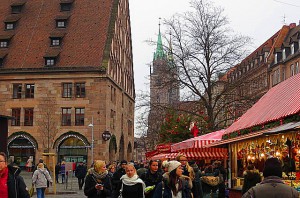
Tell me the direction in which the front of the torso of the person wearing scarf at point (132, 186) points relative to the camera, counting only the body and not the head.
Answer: toward the camera

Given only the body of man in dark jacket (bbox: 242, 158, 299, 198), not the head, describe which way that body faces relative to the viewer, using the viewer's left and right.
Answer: facing away from the viewer

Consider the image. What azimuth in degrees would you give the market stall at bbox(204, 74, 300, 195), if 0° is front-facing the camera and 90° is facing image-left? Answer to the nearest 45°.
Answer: approximately 45°

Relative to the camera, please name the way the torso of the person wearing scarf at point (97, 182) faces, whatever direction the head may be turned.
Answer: toward the camera

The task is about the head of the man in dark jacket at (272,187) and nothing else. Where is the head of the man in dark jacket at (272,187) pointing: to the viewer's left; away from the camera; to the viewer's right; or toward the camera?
away from the camera

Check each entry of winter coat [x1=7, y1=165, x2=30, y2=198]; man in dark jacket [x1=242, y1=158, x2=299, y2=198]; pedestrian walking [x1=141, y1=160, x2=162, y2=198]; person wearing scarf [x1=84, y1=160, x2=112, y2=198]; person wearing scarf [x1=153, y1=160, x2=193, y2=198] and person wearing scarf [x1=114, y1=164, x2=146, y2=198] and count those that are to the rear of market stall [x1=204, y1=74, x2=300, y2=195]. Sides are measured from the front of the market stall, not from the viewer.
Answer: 0

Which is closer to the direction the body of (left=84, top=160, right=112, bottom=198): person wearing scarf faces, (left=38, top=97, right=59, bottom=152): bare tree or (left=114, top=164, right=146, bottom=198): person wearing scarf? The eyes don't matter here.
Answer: the person wearing scarf

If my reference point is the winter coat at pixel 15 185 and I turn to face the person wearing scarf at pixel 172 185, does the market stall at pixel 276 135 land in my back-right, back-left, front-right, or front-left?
front-left

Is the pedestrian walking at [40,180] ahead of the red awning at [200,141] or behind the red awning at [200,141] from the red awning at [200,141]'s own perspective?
ahead

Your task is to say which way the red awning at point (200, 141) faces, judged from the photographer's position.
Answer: facing the viewer and to the left of the viewer

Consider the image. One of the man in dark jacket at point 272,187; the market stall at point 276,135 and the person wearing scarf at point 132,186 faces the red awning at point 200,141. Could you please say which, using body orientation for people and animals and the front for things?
the man in dark jacket
